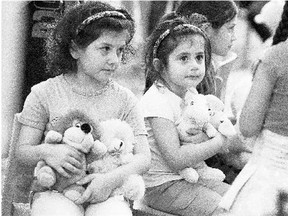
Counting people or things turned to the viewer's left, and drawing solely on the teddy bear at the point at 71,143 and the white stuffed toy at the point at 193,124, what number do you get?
0

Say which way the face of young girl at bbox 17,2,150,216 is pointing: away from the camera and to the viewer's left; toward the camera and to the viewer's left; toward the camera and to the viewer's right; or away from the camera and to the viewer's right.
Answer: toward the camera and to the viewer's right

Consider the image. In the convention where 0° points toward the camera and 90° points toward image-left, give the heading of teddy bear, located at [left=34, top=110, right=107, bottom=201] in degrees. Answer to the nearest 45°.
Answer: approximately 315°

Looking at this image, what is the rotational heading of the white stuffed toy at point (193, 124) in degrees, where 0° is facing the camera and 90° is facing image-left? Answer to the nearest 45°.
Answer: approximately 315°

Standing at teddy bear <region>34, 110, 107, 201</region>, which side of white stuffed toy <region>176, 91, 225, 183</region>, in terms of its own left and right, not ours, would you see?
right

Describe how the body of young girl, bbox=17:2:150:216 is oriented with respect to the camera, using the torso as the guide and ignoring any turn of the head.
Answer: toward the camera

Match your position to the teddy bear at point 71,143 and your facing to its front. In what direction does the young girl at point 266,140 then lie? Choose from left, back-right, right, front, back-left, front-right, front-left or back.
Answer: front-left

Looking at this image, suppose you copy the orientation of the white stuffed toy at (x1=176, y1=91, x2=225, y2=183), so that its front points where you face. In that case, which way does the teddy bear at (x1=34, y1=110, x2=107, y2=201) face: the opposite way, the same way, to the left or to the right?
the same way

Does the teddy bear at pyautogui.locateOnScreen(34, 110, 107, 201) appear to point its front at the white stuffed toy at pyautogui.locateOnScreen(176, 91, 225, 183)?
no
